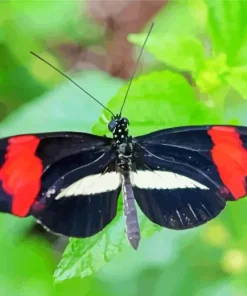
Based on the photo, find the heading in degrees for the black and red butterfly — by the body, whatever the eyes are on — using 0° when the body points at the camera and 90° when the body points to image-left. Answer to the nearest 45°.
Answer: approximately 180°
